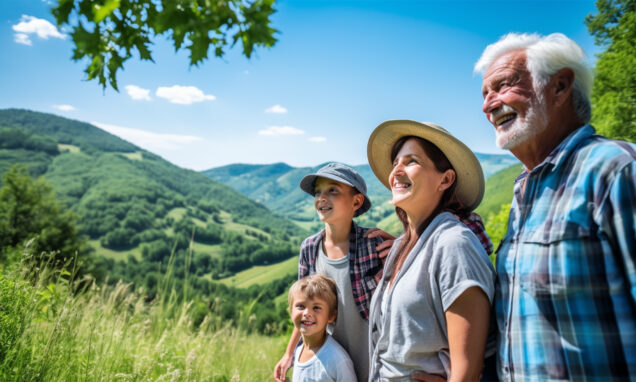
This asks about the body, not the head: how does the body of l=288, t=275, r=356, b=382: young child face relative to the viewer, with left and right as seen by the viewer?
facing the viewer and to the left of the viewer

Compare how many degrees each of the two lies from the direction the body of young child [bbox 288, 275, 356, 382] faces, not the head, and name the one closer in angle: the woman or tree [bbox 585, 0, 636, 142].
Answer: the woman

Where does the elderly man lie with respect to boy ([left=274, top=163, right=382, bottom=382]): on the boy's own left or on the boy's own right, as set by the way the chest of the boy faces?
on the boy's own left

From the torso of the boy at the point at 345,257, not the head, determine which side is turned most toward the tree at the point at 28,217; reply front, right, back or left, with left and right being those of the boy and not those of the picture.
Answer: right

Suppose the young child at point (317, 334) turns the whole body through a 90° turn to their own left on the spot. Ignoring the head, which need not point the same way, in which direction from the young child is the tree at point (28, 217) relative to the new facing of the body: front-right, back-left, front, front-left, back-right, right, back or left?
back

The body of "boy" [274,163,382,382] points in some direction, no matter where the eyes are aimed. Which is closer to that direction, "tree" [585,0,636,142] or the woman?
the woman

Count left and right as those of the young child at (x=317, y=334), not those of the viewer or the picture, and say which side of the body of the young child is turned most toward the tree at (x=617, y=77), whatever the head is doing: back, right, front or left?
back

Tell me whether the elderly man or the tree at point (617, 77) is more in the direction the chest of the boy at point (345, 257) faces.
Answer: the elderly man

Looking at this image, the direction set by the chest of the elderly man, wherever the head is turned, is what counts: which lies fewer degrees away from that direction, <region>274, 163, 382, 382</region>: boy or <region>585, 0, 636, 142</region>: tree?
the boy

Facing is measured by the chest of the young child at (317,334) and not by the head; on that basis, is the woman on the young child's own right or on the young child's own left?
on the young child's own left

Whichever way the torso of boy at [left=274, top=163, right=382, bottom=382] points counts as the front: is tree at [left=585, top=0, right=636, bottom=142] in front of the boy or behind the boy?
behind

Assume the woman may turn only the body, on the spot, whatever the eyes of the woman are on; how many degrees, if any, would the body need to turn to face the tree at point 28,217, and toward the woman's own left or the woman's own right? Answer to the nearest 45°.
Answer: approximately 90° to the woman's own right
